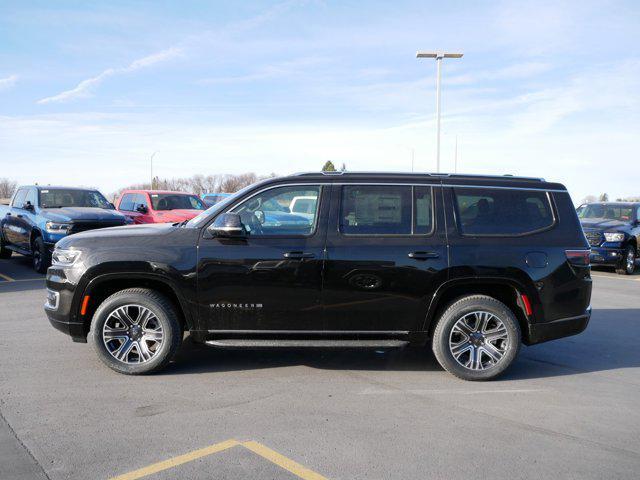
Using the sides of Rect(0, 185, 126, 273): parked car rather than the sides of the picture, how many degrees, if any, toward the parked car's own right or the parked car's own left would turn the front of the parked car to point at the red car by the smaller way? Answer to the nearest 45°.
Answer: approximately 90° to the parked car's own left

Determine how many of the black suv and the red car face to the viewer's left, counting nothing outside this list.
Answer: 1

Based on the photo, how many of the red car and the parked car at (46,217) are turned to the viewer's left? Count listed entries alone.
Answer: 0

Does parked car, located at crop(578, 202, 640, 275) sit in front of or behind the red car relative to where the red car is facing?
in front

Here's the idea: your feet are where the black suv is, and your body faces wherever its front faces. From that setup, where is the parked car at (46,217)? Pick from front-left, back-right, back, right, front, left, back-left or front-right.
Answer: front-right

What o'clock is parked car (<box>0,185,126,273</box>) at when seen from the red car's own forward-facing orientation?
The parked car is roughly at 3 o'clock from the red car.

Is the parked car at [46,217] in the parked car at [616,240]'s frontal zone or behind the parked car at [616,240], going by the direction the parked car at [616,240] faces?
frontal zone

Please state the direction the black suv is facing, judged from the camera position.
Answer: facing to the left of the viewer

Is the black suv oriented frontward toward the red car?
no

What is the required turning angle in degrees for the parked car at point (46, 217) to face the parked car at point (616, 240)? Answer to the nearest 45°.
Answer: approximately 45° to its left

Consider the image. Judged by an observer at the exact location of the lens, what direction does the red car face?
facing the viewer and to the right of the viewer

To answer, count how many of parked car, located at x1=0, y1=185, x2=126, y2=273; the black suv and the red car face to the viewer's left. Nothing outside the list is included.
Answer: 1
